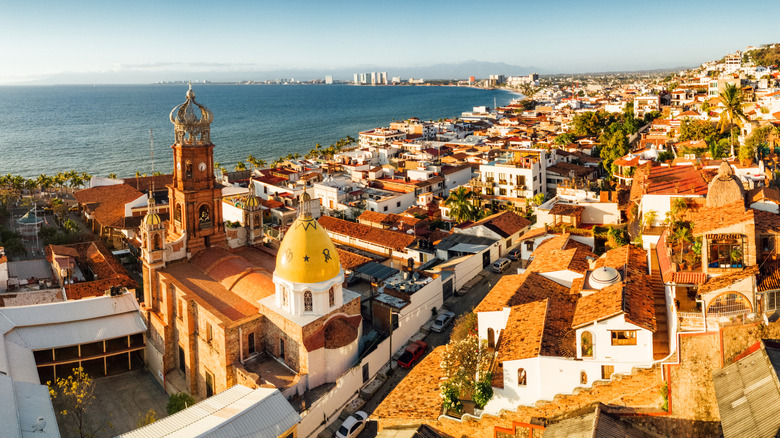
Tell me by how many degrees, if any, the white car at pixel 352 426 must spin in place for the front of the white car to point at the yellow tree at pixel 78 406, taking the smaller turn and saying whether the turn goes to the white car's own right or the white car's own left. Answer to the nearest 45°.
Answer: approximately 135° to the white car's own left

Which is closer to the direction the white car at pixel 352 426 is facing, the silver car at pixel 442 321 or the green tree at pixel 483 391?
the silver car

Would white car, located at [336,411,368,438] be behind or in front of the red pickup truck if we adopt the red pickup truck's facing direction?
behind

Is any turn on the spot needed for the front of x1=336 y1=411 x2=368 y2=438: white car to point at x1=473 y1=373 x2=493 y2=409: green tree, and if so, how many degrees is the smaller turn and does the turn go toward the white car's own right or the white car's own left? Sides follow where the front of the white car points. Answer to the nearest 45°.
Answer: approximately 90° to the white car's own right

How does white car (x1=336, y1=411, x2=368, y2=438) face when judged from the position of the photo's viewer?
facing away from the viewer and to the right of the viewer

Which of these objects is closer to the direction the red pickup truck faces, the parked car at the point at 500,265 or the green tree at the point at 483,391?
the parked car
